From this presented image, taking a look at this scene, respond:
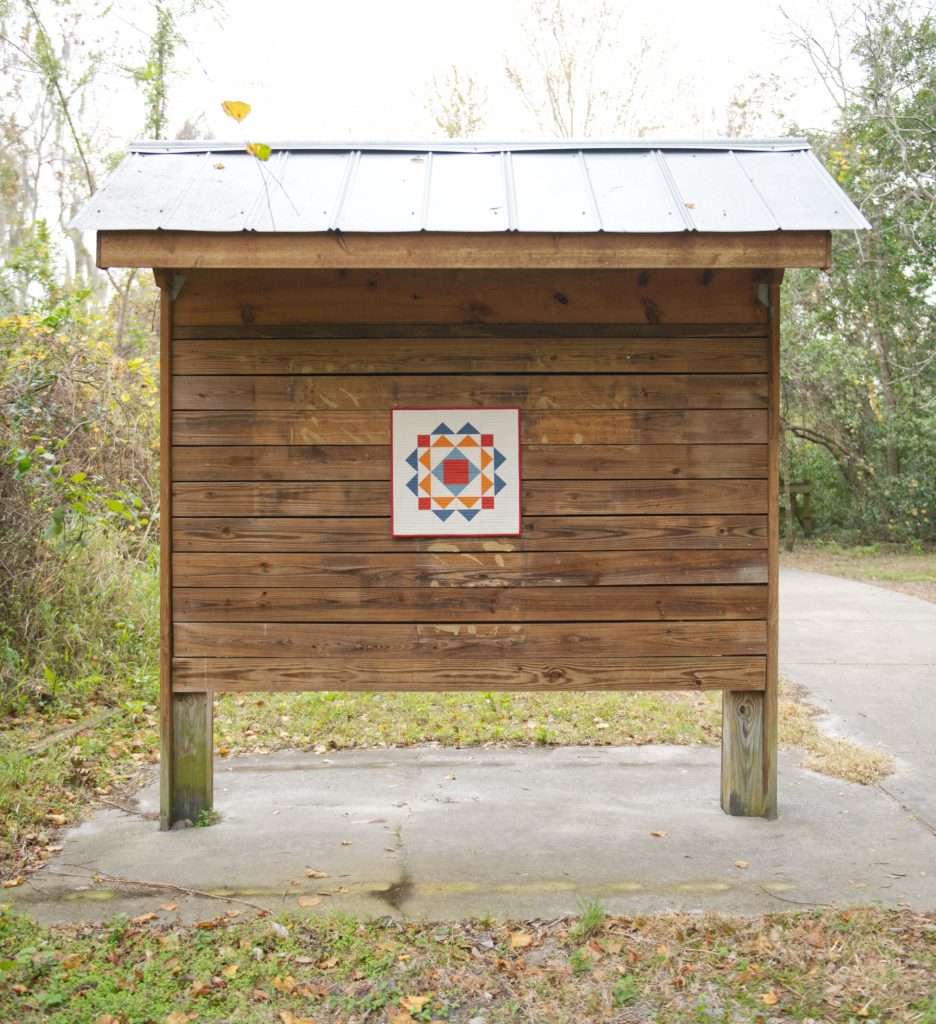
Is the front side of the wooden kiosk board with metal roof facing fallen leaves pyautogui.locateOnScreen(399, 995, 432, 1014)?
yes

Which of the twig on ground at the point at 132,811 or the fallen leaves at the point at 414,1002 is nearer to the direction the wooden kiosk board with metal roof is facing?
the fallen leaves

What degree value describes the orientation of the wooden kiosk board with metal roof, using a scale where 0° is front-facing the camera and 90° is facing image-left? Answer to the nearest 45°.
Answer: approximately 0°

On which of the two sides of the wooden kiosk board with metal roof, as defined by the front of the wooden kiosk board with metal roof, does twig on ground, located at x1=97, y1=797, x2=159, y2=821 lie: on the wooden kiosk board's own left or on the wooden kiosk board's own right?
on the wooden kiosk board's own right
